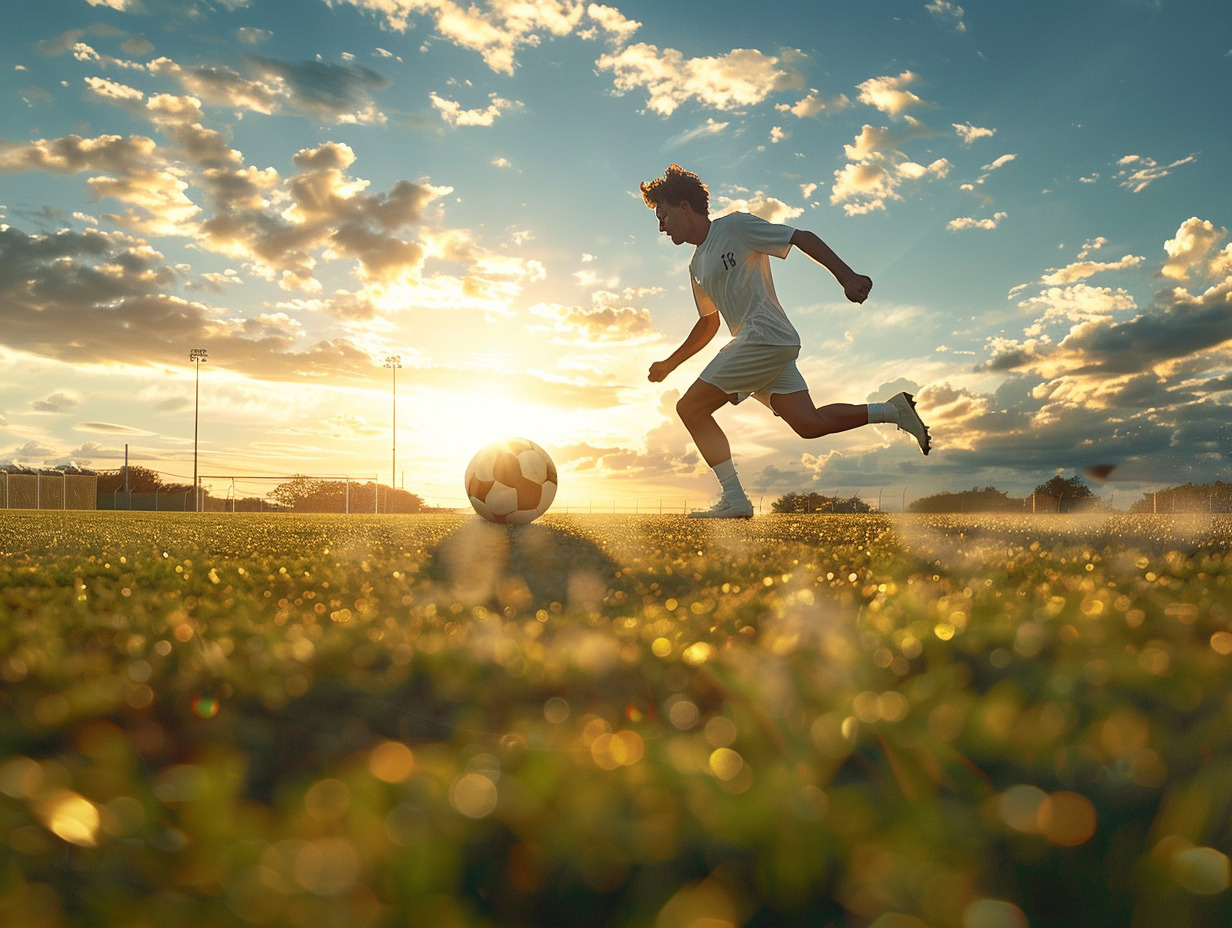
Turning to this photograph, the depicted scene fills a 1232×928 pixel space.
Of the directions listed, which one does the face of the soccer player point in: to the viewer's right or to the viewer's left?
to the viewer's left

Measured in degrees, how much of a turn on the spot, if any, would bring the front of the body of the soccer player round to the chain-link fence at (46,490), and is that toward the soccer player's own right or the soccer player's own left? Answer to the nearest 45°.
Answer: approximately 45° to the soccer player's own right

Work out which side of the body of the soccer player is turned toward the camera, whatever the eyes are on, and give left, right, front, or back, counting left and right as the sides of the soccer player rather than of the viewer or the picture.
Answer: left
